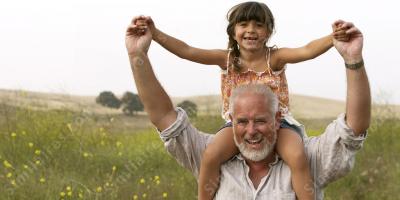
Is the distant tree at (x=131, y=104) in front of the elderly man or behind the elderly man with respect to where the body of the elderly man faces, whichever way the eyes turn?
behind

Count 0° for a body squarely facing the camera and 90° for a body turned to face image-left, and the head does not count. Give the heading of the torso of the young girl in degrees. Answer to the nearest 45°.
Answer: approximately 0°
